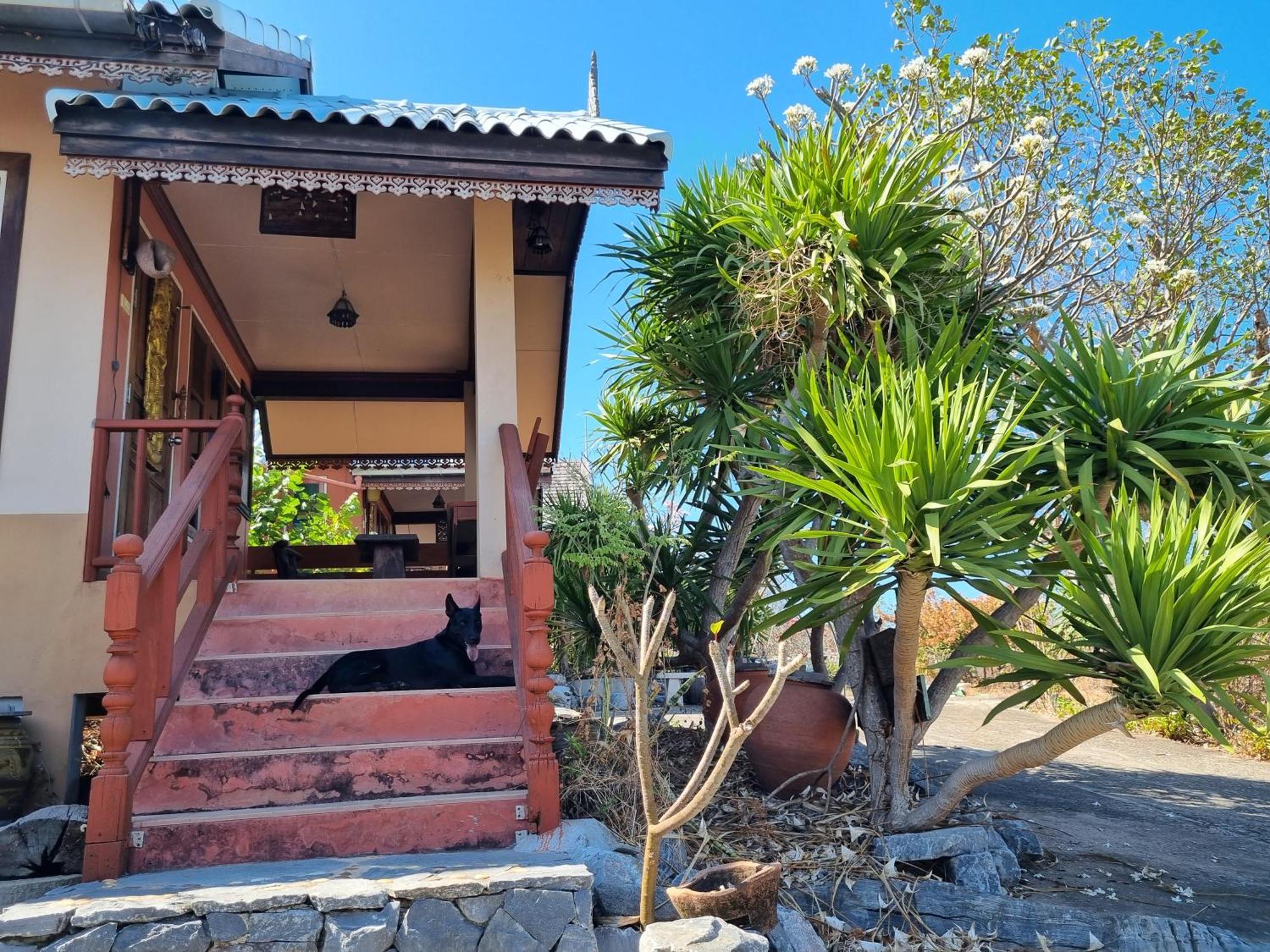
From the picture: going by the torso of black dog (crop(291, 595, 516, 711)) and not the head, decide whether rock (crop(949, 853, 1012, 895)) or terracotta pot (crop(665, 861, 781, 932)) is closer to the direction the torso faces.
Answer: the rock

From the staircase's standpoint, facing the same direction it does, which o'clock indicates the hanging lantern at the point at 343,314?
The hanging lantern is roughly at 6 o'clock from the staircase.

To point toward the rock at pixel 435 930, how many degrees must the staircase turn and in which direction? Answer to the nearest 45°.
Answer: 0° — it already faces it

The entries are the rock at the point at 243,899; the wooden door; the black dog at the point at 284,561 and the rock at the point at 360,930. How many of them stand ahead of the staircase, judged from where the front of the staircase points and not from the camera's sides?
2

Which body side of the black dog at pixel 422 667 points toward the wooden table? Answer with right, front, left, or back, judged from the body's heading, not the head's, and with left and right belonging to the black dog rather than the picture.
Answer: left

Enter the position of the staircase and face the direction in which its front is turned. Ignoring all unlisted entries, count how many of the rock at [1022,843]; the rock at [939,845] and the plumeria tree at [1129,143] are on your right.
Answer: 0

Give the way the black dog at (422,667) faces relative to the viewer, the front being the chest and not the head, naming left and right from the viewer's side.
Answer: facing to the right of the viewer

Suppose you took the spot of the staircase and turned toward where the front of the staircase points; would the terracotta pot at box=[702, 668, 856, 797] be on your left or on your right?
on your left

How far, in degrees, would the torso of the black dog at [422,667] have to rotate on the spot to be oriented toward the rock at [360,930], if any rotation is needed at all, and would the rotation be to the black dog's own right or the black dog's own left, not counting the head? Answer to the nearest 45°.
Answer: approximately 90° to the black dog's own right

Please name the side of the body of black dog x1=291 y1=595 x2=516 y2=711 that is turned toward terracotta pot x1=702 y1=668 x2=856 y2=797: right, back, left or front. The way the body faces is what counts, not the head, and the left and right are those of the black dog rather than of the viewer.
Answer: front

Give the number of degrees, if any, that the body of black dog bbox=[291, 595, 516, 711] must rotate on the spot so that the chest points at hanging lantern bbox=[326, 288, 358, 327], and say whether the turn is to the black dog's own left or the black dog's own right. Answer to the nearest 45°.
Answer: approximately 90° to the black dog's own left

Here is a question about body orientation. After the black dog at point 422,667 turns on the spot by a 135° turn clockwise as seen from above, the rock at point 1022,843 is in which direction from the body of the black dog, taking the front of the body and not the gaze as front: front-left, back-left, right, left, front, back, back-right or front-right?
back-left

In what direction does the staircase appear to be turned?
toward the camera

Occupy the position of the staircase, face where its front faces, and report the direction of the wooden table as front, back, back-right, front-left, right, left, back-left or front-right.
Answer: back

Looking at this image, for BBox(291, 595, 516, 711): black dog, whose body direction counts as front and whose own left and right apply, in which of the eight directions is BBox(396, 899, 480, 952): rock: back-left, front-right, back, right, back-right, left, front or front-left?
right

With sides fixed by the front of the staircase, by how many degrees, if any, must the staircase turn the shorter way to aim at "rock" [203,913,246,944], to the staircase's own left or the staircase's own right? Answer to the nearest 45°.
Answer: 0° — it already faces it

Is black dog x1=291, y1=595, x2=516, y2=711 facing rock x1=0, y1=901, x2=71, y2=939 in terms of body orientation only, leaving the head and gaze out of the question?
no

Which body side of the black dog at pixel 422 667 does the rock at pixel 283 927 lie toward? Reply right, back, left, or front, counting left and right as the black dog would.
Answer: right

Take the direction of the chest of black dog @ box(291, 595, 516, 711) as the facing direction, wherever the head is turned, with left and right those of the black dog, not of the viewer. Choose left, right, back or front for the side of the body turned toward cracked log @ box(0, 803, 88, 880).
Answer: back

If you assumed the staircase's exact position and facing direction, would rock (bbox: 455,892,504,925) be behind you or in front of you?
in front

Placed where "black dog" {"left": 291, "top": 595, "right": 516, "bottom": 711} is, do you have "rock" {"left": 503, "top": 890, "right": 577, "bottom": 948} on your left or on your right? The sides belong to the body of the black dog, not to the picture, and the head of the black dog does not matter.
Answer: on your right

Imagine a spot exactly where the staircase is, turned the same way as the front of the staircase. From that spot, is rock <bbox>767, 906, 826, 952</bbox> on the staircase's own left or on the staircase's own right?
on the staircase's own left
